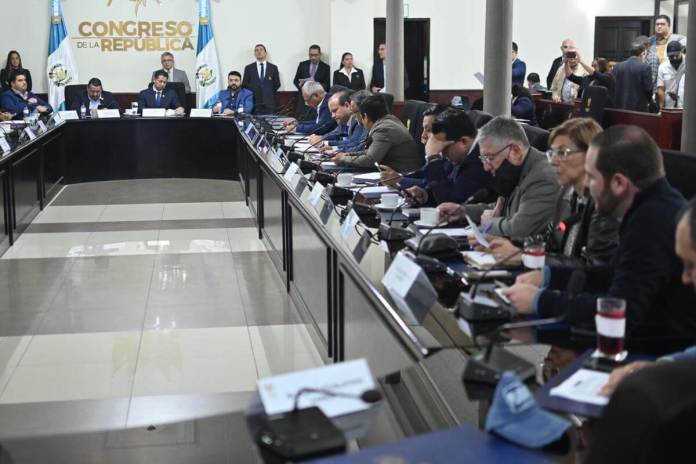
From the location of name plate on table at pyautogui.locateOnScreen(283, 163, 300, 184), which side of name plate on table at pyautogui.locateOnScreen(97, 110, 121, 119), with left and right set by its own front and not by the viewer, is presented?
front

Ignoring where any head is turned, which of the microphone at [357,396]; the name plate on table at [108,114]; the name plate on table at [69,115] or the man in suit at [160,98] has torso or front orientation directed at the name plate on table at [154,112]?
the man in suit

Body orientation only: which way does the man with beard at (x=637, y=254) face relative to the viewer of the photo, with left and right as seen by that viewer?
facing to the left of the viewer

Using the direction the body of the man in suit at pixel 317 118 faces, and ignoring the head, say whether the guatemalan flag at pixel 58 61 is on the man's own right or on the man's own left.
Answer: on the man's own right

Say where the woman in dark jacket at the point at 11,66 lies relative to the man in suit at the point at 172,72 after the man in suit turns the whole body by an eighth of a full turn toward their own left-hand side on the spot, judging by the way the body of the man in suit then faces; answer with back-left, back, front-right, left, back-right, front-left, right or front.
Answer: back-right

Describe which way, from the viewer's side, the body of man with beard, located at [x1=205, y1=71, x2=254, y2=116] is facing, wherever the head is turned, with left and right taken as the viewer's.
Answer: facing the viewer

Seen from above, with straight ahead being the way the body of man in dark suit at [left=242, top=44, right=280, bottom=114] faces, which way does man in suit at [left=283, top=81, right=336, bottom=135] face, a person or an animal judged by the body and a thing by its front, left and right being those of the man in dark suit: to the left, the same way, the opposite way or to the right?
to the right

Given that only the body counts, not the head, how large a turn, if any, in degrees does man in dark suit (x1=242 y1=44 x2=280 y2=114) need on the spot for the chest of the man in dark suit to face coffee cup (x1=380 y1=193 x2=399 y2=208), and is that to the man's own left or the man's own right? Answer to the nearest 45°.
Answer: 0° — they already face it

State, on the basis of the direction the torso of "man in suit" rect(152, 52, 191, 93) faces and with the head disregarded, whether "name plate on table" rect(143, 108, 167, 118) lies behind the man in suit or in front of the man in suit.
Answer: in front

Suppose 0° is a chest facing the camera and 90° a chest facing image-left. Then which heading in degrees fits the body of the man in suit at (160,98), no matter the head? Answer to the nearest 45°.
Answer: approximately 0°

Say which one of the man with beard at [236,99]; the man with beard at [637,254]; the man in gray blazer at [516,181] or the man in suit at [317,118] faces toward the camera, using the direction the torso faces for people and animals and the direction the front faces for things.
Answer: the man with beard at [236,99]

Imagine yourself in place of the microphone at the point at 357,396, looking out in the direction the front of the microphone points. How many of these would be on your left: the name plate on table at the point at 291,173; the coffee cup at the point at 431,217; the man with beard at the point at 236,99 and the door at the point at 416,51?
4

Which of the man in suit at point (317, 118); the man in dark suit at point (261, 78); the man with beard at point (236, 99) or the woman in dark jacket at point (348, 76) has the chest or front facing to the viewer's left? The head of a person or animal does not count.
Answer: the man in suit

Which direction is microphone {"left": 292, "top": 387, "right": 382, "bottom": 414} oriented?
to the viewer's right

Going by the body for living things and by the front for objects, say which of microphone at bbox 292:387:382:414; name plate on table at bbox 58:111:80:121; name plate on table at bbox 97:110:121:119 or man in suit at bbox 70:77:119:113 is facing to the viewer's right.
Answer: the microphone

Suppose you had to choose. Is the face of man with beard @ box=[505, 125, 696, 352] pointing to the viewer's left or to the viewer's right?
to the viewer's left
